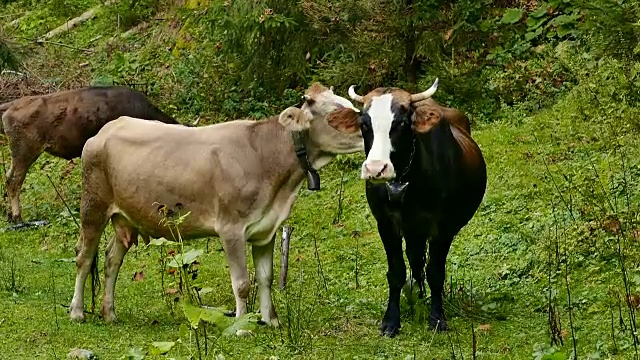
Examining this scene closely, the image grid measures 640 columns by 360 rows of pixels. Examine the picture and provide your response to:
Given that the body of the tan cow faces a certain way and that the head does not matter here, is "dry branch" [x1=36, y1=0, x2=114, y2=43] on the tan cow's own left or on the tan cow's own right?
on the tan cow's own left

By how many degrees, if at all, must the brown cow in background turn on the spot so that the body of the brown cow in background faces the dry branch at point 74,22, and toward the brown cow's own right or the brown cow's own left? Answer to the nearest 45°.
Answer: approximately 90° to the brown cow's own left

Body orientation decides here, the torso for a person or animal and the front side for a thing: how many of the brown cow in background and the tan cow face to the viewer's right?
2

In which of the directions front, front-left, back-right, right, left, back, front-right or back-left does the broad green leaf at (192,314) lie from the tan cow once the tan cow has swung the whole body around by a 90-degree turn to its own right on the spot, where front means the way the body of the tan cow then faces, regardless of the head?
front

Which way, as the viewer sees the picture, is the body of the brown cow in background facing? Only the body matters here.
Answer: to the viewer's right

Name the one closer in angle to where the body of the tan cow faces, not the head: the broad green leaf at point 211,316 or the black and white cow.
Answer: the black and white cow

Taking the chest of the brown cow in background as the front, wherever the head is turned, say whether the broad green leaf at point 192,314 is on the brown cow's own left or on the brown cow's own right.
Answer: on the brown cow's own right

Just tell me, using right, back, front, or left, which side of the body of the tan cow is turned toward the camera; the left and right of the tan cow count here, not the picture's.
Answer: right

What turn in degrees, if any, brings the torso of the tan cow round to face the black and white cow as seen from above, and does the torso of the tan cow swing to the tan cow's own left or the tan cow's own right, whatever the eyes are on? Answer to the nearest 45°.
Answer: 0° — it already faces it

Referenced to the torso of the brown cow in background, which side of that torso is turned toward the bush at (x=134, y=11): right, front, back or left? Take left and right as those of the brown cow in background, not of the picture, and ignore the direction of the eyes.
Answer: left

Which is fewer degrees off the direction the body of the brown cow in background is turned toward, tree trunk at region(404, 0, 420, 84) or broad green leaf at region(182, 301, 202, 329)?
the tree trunk
